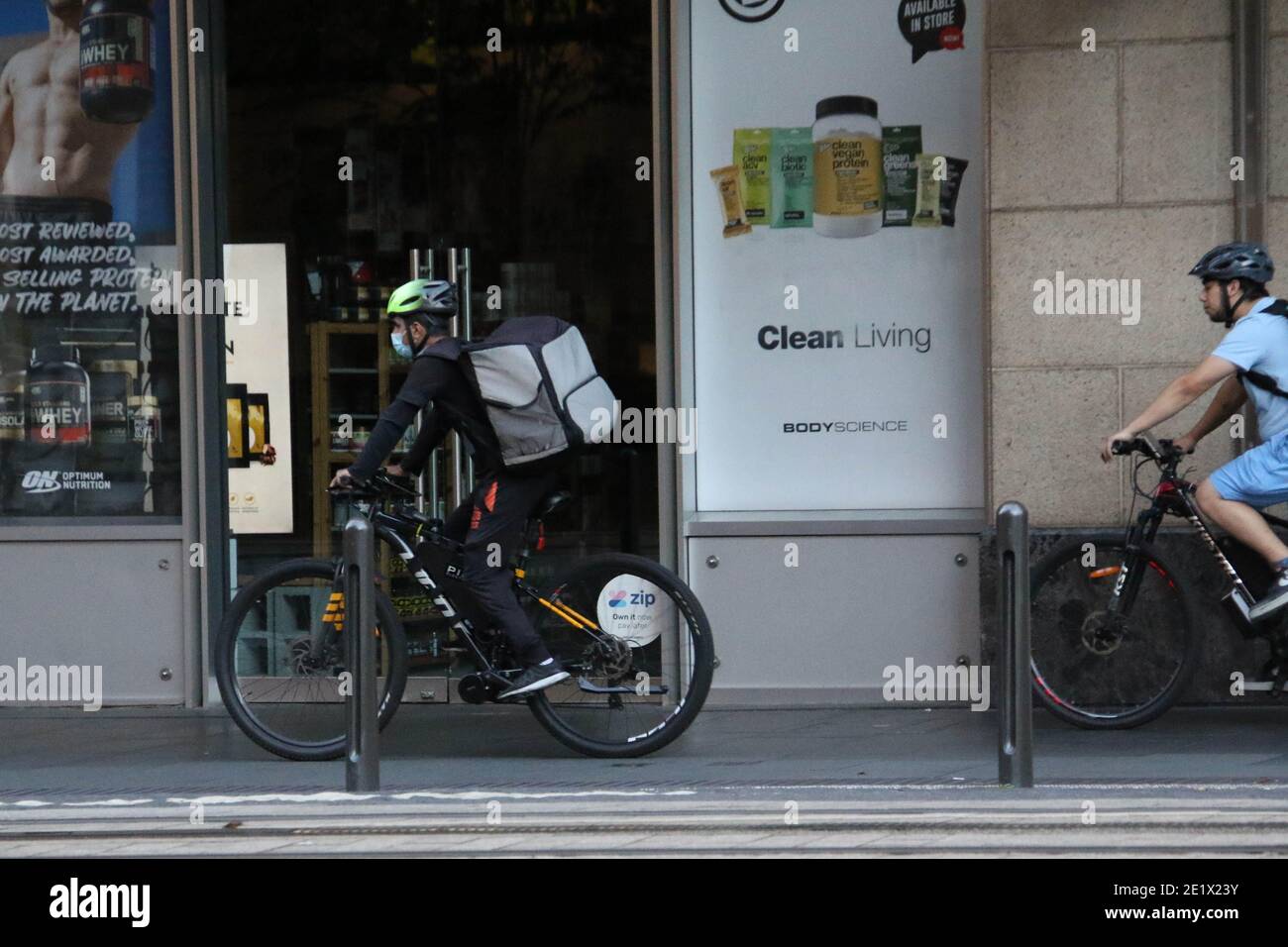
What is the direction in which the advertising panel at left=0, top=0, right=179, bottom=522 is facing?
toward the camera

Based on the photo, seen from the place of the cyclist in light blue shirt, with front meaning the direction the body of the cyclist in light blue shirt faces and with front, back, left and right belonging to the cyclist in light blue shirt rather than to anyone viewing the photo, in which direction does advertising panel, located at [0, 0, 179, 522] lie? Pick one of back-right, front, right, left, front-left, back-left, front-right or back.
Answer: front

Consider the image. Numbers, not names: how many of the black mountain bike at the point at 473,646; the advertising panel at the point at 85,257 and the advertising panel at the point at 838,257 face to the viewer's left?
1

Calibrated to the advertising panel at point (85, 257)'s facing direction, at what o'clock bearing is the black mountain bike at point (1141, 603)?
The black mountain bike is roughly at 10 o'clock from the advertising panel.

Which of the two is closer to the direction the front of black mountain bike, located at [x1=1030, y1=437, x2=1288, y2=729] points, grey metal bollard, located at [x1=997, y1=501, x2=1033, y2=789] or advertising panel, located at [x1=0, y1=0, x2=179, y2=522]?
the advertising panel

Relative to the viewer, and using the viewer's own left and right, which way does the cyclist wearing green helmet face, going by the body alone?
facing to the left of the viewer

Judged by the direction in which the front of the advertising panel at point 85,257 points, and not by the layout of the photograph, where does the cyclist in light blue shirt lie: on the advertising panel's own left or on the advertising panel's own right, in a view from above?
on the advertising panel's own left

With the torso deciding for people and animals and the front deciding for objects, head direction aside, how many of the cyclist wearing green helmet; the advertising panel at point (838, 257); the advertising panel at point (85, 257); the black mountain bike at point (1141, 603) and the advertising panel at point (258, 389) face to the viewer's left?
2

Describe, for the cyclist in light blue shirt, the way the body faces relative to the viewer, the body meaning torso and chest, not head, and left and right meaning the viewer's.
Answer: facing to the left of the viewer

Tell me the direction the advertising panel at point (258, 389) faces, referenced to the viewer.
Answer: facing the viewer

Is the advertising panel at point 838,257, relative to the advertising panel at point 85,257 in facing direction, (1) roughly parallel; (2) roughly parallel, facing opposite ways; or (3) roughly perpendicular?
roughly parallel

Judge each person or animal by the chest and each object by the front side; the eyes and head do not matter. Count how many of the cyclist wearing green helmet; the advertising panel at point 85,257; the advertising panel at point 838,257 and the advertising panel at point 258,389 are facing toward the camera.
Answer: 3

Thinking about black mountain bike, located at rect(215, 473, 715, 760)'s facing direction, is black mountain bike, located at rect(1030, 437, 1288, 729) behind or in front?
behind

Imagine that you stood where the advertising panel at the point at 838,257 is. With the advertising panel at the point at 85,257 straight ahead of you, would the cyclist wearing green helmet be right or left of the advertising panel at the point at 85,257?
left

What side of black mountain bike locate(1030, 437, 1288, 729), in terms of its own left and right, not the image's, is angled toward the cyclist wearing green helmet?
front

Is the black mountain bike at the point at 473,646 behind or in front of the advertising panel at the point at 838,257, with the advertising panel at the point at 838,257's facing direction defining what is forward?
in front

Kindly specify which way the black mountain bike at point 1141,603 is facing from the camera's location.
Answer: facing to the left of the viewer

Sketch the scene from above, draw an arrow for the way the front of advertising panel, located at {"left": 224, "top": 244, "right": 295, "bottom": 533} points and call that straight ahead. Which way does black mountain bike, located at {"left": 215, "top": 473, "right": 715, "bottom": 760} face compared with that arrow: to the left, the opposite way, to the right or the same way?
to the right

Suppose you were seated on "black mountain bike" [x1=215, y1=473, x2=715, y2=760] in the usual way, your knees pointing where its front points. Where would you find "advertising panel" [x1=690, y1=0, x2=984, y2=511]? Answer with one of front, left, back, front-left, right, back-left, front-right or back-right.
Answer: back-right

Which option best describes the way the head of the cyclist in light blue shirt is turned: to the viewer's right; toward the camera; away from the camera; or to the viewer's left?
to the viewer's left
